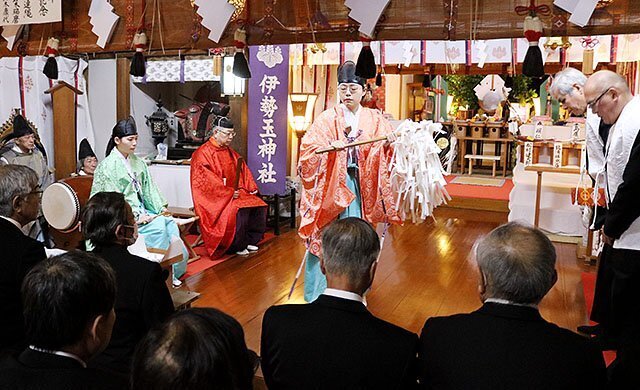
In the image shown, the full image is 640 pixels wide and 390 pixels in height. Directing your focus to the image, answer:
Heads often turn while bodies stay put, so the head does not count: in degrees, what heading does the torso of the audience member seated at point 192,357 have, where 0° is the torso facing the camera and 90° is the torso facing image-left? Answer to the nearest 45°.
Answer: approximately 180°

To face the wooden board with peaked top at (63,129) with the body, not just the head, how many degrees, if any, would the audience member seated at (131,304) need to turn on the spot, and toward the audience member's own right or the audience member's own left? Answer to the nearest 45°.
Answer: approximately 45° to the audience member's own left

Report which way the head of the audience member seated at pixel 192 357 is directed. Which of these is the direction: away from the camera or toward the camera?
away from the camera

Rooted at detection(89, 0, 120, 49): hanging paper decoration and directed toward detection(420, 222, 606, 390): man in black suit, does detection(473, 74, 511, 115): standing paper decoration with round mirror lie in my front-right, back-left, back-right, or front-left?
back-left

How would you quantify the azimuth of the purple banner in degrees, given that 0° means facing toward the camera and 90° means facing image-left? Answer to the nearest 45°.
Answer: approximately 0°

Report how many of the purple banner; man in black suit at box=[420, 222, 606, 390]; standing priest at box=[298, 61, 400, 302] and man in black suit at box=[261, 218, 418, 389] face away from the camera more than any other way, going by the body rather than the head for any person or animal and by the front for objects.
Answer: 2

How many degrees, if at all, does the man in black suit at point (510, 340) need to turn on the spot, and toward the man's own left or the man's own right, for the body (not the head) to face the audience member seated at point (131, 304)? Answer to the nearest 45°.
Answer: approximately 90° to the man's own left

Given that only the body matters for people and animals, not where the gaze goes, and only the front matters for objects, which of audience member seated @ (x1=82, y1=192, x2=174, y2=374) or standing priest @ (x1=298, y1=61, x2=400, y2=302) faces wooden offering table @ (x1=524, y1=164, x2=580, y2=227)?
the audience member seated

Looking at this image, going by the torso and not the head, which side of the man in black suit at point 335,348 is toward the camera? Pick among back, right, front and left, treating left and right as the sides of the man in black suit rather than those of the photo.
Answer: back

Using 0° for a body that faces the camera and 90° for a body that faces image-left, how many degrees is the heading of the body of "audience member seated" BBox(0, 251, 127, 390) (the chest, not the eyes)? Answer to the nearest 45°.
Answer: approximately 225°

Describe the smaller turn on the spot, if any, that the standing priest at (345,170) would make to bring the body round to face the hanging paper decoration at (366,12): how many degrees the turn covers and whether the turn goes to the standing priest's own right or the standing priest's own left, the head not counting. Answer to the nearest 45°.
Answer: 0° — they already face it

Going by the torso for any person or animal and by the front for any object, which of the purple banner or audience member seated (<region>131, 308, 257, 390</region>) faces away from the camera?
the audience member seated

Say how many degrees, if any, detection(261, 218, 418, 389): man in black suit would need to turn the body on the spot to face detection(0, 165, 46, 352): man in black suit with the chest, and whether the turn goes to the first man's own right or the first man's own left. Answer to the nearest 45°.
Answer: approximately 45° to the first man's own left
